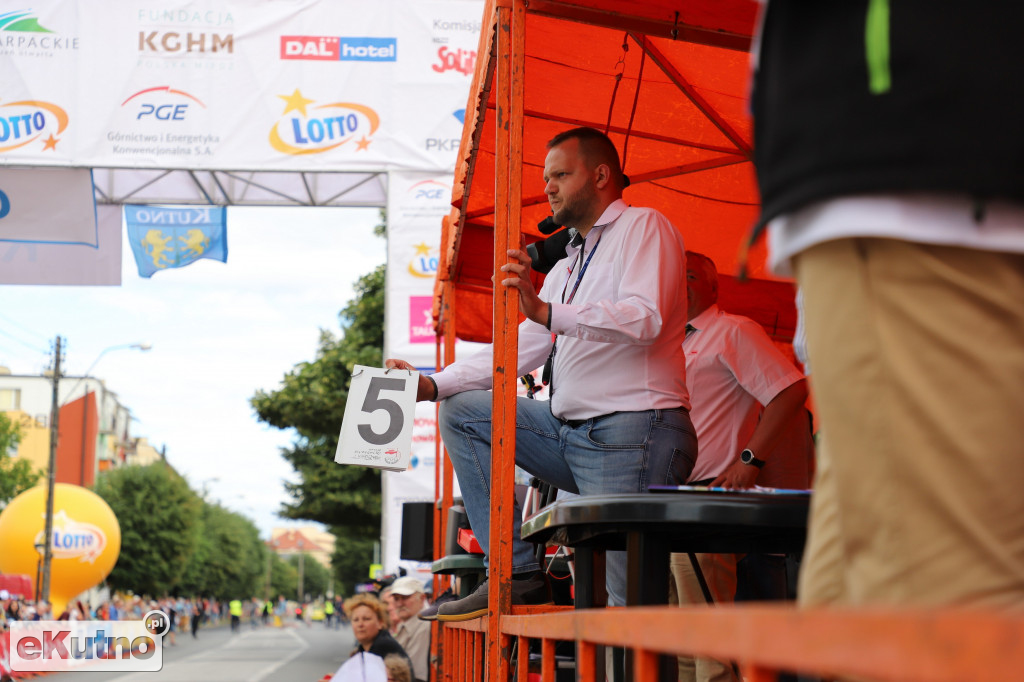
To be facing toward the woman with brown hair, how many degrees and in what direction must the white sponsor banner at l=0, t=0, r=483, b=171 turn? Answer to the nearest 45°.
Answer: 0° — it already faces them

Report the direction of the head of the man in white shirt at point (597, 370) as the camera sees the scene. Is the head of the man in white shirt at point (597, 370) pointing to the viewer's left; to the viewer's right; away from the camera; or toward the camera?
to the viewer's left

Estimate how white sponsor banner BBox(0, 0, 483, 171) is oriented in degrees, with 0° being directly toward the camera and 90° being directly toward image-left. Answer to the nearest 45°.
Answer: approximately 0°

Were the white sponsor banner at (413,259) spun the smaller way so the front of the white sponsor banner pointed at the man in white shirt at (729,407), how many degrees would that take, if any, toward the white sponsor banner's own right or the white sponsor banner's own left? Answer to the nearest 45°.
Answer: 0° — it already faces them

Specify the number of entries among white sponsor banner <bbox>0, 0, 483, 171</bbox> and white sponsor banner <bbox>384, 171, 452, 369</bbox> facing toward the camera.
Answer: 2

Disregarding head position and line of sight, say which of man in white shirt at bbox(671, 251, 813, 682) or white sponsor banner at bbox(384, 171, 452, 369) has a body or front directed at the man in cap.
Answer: the white sponsor banner

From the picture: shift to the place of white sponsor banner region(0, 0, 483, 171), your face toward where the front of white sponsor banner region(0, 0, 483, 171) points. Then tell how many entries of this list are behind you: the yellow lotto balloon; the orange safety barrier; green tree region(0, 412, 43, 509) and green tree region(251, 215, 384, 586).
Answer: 3

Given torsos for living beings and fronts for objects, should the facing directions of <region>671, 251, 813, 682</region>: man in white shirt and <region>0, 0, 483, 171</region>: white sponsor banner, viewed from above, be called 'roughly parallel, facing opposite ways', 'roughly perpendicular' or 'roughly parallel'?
roughly perpendicular

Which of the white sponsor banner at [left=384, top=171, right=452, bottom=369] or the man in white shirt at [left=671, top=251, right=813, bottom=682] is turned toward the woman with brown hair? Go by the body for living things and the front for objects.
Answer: the white sponsor banner
